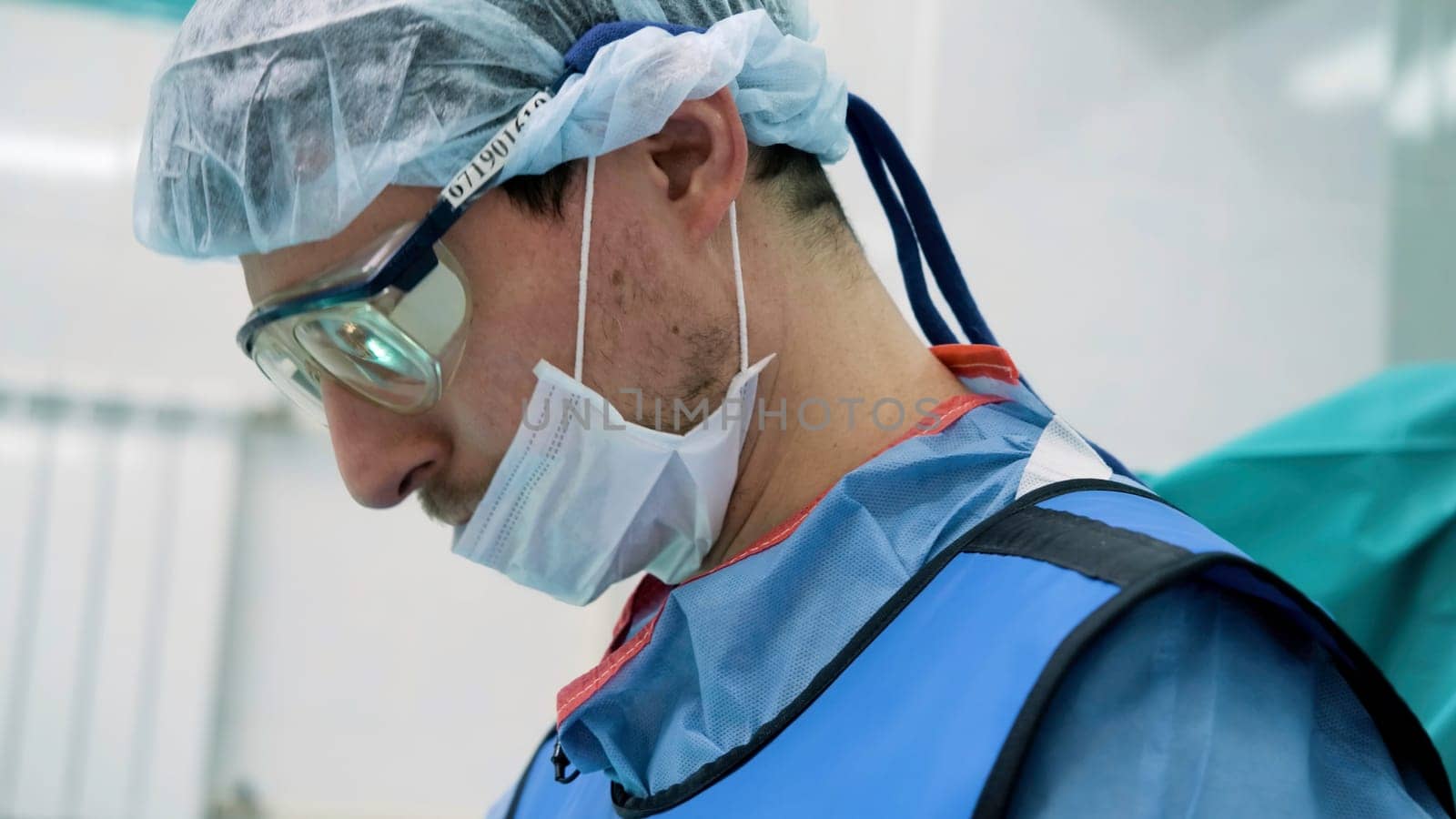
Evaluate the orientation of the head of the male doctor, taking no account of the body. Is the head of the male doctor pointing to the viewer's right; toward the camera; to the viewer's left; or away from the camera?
to the viewer's left

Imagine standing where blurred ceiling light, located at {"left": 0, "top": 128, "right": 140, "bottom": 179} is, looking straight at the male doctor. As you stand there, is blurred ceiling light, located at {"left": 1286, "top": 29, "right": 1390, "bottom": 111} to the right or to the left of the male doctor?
left

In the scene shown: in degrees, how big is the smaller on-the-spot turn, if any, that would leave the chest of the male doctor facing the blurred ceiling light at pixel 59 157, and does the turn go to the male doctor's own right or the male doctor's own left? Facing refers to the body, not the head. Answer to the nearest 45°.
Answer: approximately 45° to the male doctor's own right

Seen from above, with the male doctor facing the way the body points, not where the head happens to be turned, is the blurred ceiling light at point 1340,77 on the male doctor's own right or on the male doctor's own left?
on the male doctor's own right

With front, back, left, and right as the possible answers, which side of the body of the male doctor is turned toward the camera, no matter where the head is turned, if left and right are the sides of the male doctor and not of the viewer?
left

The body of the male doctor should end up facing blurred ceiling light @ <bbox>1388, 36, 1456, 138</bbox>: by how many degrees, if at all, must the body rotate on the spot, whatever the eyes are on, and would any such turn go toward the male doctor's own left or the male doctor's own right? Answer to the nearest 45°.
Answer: approximately 135° to the male doctor's own right

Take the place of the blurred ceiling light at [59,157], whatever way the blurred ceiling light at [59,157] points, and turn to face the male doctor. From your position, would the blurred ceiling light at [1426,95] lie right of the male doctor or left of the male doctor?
left
